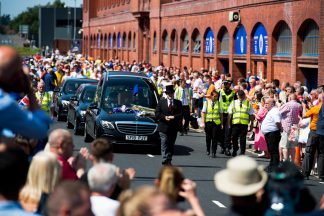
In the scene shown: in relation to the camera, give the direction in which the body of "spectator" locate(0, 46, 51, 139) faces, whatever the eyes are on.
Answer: to the viewer's right

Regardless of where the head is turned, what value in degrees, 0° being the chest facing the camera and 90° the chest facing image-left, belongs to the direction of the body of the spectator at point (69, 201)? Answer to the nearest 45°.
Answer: approximately 225°

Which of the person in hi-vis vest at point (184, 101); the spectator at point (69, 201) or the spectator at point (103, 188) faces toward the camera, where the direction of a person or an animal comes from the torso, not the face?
the person in hi-vis vest

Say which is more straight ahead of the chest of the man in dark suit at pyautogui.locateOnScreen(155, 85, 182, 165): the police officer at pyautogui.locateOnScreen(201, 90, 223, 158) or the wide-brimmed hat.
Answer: the wide-brimmed hat

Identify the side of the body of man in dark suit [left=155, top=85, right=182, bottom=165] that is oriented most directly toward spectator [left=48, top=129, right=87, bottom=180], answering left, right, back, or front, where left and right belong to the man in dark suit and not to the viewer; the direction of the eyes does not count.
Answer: front

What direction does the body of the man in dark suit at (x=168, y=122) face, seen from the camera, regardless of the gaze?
toward the camera

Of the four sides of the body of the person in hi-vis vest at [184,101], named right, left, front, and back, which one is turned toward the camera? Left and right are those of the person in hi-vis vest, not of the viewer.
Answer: front

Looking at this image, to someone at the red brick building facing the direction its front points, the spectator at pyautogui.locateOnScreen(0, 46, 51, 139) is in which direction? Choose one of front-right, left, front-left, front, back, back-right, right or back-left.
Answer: front-left

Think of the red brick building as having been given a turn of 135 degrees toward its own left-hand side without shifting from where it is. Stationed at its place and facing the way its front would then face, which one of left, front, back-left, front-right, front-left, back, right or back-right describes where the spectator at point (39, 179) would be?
right

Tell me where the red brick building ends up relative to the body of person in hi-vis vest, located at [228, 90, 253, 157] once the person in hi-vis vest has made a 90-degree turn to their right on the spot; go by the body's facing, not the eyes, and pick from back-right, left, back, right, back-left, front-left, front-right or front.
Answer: right

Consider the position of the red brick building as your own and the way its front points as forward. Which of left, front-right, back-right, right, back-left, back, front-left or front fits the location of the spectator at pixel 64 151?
front-left

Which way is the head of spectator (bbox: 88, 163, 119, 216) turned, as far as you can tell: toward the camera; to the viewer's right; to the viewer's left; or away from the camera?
away from the camera

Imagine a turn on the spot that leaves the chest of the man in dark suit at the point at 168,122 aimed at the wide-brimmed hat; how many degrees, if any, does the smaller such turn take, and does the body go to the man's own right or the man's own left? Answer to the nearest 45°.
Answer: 0° — they already face it

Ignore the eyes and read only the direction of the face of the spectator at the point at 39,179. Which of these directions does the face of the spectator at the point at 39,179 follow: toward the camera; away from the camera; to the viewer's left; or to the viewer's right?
away from the camera

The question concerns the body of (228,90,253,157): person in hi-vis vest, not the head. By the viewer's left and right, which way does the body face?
facing the viewer

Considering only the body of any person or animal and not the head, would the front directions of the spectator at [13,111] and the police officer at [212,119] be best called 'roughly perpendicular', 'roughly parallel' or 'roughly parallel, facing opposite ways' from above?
roughly perpendicular

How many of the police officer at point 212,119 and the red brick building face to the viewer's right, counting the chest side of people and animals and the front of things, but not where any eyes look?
0
